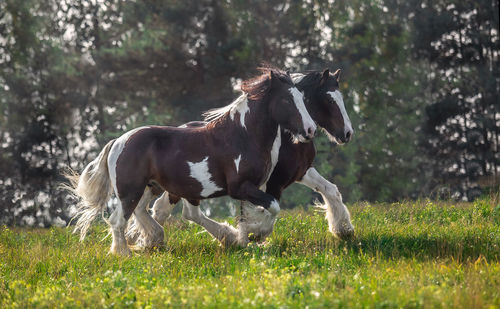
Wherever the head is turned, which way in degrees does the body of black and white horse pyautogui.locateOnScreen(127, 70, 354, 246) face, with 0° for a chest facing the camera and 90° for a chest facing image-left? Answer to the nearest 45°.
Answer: approximately 270°

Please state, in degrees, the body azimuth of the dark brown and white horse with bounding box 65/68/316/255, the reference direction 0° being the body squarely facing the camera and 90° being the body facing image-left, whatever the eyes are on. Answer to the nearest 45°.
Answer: approximately 270°

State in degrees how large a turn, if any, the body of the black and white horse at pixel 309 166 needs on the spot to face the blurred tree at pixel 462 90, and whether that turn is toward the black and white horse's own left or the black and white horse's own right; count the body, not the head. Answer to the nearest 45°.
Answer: approximately 45° to the black and white horse's own left

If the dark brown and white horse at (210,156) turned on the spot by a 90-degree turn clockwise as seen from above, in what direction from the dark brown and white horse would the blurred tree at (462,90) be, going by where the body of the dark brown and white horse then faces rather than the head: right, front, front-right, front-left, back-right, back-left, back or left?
back-left
